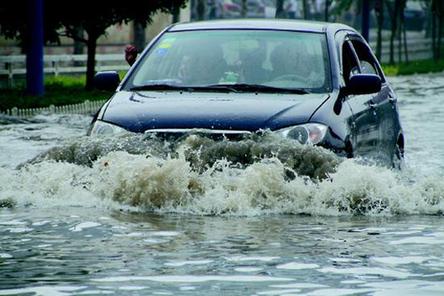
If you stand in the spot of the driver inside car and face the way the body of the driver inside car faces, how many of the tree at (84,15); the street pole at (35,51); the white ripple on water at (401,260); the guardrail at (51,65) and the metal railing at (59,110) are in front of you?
1

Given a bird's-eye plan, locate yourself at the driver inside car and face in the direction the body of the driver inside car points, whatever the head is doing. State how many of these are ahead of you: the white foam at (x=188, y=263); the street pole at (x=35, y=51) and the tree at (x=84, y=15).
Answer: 1

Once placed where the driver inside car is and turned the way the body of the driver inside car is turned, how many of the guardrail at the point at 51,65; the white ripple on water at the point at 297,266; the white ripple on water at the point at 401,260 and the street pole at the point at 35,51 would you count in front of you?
2

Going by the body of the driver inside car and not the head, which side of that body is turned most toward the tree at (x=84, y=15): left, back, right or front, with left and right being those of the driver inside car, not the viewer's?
back

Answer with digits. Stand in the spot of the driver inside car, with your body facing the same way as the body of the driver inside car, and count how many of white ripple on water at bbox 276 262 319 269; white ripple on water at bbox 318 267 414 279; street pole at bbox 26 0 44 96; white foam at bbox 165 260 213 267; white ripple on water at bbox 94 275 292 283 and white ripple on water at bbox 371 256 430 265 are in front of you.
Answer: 5

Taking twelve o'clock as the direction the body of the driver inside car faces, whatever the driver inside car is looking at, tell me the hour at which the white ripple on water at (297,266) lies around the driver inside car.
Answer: The white ripple on water is roughly at 12 o'clock from the driver inside car.

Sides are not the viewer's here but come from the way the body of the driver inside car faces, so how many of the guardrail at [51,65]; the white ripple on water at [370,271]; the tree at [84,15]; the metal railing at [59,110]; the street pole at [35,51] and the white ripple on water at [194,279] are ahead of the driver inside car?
2

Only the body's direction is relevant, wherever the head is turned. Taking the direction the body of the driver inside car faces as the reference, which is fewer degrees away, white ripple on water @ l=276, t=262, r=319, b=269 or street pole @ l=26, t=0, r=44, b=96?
the white ripple on water

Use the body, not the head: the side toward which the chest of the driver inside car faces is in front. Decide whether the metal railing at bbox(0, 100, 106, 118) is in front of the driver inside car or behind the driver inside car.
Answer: behind

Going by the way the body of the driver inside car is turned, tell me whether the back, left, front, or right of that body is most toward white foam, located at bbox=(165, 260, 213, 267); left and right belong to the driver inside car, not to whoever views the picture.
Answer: front

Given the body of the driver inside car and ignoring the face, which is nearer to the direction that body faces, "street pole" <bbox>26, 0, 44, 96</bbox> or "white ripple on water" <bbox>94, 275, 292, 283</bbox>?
the white ripple on water

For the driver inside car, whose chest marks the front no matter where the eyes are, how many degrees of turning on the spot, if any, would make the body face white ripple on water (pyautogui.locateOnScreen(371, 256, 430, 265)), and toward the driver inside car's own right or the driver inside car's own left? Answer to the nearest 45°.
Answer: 0° — they already face it

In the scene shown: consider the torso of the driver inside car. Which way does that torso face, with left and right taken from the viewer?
facing the viewer

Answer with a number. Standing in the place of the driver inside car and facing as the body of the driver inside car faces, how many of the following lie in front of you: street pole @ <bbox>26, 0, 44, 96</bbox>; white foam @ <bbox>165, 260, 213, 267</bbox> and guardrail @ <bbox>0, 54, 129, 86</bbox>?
1

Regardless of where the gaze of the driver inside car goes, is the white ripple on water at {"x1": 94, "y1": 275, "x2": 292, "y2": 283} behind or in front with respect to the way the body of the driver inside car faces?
in front
